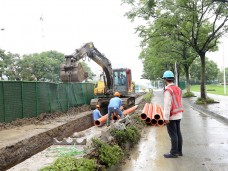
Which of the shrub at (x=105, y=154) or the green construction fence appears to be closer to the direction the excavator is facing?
the green construction fence

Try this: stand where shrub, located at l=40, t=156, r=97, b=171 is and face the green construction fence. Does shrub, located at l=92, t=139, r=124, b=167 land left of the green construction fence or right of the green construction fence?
right

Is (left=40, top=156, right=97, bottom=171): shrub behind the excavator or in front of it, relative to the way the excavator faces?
in front

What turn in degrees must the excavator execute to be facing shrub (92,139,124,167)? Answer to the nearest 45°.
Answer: approximately 45° to its left

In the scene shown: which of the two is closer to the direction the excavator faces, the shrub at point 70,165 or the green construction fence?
the green construction fence

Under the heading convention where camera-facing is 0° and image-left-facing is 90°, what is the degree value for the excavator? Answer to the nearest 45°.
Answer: approximately 45°

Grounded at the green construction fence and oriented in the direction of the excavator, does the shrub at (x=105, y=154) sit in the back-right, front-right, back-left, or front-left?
back-right

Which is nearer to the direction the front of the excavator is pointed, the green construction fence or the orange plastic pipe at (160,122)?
the green construction fence

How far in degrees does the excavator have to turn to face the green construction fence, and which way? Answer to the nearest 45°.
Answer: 0° — it already faces it
